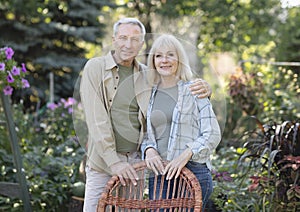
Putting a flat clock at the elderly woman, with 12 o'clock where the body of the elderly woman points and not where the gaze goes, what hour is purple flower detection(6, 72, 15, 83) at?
The purple flower is roughly at 3 o'clock from the elderly woman.

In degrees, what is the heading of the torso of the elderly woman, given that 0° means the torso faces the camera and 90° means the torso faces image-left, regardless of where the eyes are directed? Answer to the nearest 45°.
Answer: approximately 45°
